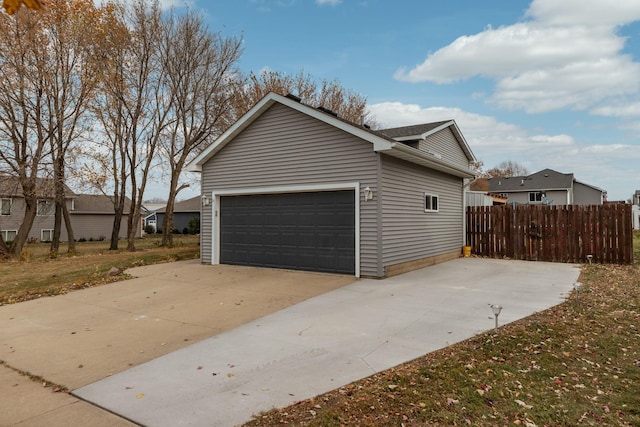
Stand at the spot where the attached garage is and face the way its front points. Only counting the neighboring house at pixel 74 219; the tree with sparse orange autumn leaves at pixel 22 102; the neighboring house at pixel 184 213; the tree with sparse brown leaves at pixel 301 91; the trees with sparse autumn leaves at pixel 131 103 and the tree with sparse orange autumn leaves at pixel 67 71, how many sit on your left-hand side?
0

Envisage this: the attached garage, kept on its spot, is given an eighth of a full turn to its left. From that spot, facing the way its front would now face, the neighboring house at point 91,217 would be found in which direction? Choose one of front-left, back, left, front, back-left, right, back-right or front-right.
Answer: back-right

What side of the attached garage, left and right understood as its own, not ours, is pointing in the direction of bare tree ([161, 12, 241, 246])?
right

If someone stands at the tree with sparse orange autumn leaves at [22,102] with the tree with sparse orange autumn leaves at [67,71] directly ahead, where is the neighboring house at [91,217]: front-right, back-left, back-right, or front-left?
front-left

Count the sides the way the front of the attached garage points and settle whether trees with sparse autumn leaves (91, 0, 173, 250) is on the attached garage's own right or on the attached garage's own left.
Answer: on the attached garage's own right

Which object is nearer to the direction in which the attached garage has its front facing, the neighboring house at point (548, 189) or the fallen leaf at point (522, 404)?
the fallen leaf

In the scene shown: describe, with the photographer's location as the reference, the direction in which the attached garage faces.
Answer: facing the viewer and to the left of the viewer

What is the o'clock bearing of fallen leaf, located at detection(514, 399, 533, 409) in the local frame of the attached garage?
The fallen leaf is roughly at 10 o'clock from the attached garage.

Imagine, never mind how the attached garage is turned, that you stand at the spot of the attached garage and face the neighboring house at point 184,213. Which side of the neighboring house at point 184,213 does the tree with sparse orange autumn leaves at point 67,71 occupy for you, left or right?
left

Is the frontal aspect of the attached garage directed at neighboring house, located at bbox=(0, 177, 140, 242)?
no

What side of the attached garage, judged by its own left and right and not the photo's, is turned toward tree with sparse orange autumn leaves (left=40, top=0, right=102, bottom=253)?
right

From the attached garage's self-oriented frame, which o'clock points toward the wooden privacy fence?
The wooden privacy fence is roughly at 7 o'clock from the attached garage.

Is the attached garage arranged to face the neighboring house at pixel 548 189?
no
